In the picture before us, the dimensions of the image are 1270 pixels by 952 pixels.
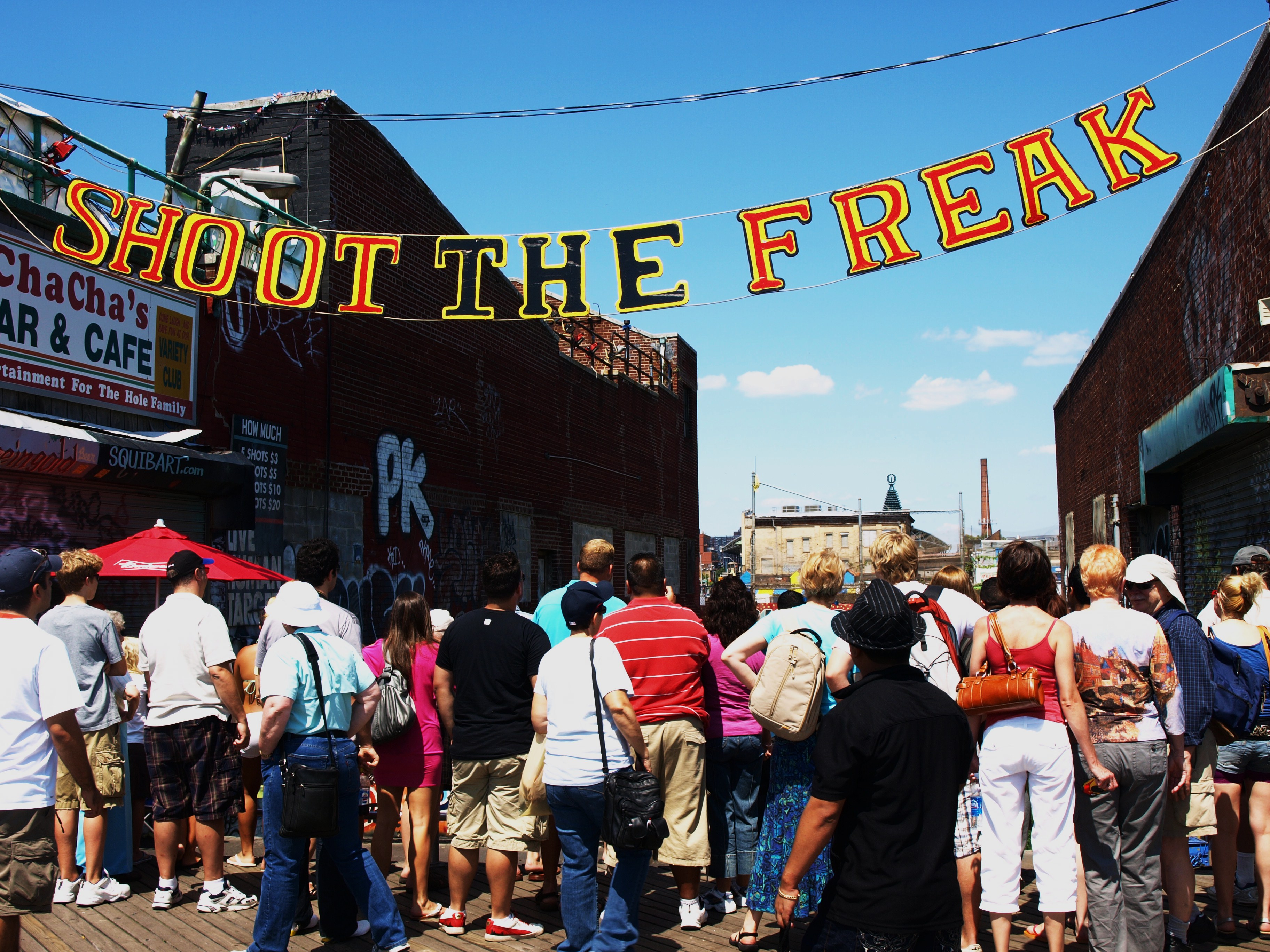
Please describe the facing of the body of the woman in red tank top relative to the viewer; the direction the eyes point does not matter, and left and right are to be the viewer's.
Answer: facing away from the viewer

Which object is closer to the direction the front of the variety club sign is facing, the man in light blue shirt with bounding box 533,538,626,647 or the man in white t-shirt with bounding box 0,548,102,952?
the man in light blue shirt

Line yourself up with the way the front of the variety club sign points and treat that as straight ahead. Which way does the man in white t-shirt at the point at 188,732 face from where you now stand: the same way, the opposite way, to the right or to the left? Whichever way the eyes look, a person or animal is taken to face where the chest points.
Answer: to the left

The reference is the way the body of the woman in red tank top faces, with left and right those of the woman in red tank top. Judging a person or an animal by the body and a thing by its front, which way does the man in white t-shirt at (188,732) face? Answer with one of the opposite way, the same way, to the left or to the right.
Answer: the same way

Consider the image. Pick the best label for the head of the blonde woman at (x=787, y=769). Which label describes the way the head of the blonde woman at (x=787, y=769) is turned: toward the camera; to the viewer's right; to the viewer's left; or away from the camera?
away from the camera

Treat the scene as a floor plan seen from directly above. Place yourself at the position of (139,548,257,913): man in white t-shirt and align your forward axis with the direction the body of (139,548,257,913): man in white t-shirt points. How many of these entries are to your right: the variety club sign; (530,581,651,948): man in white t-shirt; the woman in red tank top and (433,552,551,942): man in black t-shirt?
3

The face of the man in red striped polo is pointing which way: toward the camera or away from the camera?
away from the camera

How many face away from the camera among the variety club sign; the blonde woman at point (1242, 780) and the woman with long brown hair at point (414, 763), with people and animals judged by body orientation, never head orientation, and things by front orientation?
2

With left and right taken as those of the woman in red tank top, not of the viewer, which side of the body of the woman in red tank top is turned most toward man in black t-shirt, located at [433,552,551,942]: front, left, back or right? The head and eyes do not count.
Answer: left

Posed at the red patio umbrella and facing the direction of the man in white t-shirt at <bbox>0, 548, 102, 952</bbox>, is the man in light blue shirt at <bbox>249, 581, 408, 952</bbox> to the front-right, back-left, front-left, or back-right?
front-left

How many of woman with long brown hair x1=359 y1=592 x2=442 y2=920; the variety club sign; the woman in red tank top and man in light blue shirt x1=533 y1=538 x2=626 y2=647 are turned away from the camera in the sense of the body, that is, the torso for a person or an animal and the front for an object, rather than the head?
3

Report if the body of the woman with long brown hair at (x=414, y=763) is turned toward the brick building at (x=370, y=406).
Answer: yes

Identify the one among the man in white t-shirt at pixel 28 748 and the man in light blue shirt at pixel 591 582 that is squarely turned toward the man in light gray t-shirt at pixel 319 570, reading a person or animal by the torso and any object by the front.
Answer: the man in white t-shirt at pixel 28 748

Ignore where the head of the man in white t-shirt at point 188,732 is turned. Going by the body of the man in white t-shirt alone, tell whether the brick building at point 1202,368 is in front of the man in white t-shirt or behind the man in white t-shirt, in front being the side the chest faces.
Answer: in front

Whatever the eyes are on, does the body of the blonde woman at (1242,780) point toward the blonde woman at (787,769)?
no

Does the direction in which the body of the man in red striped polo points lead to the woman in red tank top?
no

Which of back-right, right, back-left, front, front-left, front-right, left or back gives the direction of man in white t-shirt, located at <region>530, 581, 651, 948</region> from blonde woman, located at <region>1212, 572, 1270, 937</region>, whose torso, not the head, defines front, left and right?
back-left

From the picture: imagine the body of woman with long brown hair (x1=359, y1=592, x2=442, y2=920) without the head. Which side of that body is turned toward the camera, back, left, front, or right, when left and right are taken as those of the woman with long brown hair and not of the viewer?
back

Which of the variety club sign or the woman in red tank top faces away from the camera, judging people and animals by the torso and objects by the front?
the woman in red tank top

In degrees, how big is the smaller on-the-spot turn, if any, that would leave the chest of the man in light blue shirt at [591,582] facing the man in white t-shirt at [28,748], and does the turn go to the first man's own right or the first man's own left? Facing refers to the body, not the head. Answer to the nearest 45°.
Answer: approximately 135° to the first man's own left

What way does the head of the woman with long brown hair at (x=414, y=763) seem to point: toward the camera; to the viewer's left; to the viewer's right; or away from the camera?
away from the camera

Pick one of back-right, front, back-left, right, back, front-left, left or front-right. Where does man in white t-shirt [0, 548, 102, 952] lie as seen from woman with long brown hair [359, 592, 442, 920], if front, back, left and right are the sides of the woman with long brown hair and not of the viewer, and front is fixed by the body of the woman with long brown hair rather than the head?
back-left

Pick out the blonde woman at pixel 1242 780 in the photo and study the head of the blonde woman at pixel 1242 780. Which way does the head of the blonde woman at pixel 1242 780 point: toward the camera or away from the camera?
away from the camera

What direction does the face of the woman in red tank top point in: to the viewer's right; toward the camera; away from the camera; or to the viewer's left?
away from the camera
